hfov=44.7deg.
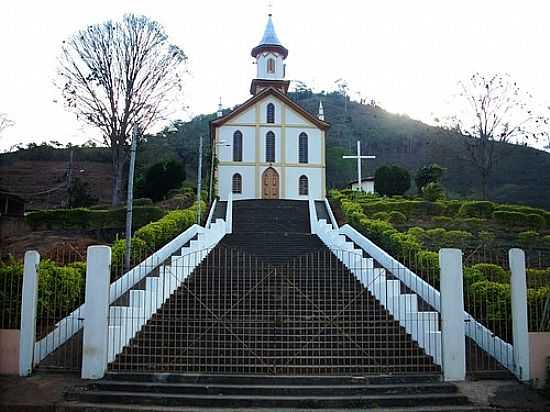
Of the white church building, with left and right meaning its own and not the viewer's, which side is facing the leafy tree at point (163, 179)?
right

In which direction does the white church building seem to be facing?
toward the camera

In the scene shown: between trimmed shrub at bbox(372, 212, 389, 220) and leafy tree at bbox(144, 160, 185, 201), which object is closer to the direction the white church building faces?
the trimmed shrub

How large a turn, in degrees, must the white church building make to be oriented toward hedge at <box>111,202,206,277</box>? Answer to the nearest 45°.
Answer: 0° — it already faces it

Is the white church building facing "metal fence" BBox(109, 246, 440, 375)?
yes

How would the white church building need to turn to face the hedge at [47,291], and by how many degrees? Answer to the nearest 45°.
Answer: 0° — it already faces it

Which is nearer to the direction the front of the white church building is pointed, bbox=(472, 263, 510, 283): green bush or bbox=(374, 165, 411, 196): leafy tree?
the green bush

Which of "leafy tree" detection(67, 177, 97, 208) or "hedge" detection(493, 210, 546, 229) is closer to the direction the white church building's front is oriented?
the hedge

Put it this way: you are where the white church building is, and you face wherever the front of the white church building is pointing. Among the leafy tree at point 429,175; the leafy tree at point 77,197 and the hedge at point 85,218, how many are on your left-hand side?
1

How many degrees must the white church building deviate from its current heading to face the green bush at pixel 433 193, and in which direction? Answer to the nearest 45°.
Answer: approximately 45° to its left

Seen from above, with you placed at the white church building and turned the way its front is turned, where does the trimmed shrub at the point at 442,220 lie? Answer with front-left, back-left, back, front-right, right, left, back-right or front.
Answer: front-left

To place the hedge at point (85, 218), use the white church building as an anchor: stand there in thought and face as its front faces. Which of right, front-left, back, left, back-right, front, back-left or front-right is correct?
front-right

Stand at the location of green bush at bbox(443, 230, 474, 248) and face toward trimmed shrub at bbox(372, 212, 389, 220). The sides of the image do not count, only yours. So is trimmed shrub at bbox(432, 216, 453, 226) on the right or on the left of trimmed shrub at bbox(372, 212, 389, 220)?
right
